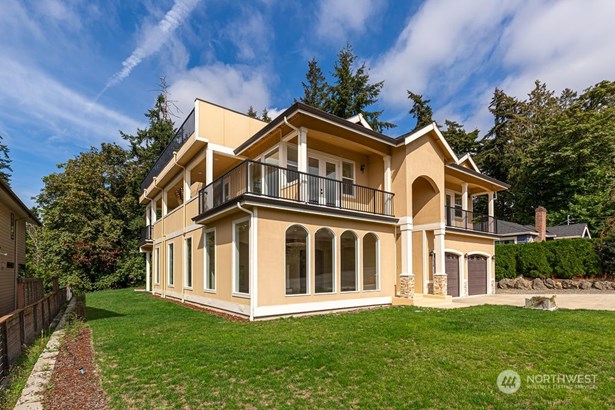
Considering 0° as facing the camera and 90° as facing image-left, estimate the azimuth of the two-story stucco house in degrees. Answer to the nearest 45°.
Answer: approximately 315°

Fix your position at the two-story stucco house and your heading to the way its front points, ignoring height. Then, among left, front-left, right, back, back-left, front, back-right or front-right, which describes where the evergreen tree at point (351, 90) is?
back-left

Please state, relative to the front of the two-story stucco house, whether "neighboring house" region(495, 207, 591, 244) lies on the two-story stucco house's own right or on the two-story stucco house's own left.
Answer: on the two-story stucco house's own left

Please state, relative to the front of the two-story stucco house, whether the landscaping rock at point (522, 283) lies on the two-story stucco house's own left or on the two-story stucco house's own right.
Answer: on the two-story stucco house's own left

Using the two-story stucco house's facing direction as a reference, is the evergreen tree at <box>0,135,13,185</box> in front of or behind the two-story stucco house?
behind

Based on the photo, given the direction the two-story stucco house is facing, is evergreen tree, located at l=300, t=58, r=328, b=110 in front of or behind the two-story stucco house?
behind

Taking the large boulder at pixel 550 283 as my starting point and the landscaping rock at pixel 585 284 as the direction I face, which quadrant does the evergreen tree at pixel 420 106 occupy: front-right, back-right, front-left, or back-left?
back-left

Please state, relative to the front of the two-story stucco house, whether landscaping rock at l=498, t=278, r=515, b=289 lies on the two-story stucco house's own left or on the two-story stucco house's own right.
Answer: on the two-story stucco house's own left
